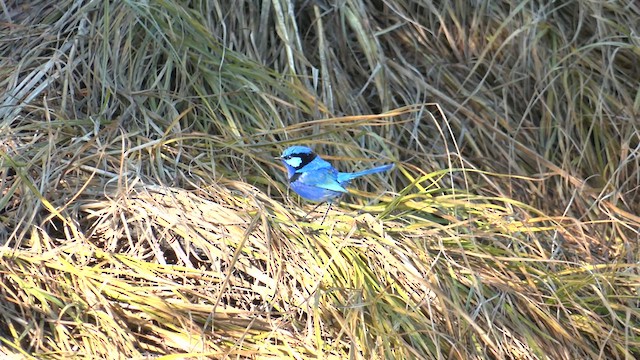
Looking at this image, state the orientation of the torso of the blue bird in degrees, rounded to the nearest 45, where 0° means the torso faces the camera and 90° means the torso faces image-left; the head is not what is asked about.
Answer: approximately 90°
